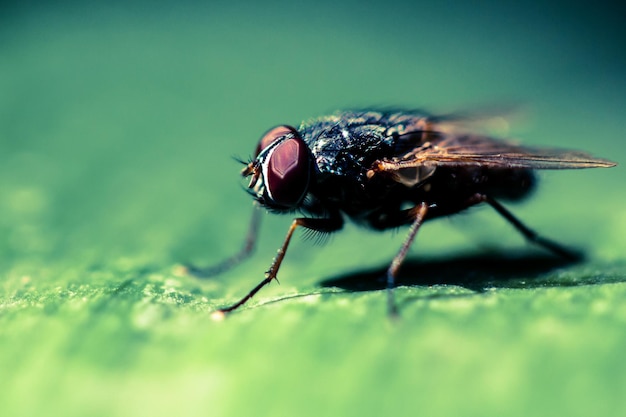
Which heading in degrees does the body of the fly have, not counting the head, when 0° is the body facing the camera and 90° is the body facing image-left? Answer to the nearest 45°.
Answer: approximately 90°
